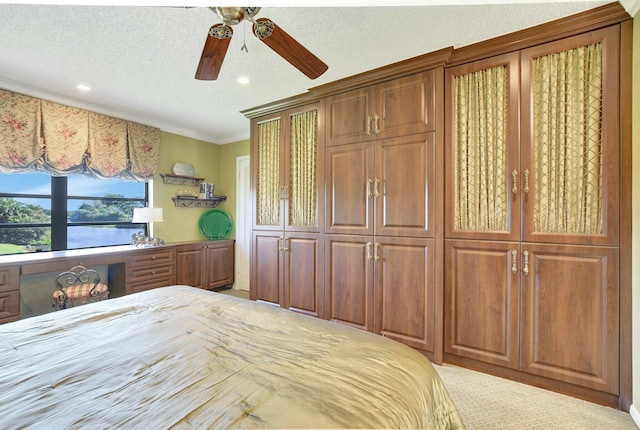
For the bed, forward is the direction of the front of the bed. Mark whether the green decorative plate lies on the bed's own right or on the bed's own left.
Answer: on the bed's own left

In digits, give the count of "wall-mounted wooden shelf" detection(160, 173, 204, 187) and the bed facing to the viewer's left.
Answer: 0

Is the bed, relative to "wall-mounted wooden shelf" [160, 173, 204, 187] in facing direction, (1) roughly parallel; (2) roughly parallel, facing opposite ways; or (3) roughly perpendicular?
roughly perpendicular

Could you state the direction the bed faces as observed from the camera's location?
facing away from the viewer and to the right of the viewer

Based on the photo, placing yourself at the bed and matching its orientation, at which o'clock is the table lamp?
The table lamp is roughly at 10 o'clock from the bed.

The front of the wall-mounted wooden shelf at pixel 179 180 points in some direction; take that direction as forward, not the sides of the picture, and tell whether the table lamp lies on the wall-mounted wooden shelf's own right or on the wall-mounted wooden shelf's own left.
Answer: on the wall-mounted wooden shelf's own right

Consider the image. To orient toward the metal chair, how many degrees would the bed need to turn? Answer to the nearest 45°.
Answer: approximately 90° to its left

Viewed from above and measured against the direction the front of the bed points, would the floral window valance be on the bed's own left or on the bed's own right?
on the bed's own left

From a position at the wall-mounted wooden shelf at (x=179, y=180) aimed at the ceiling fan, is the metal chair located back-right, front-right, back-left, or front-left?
front-right

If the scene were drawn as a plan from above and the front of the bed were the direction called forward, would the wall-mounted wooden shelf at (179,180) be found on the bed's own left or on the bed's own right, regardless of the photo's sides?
on the bed's own left
